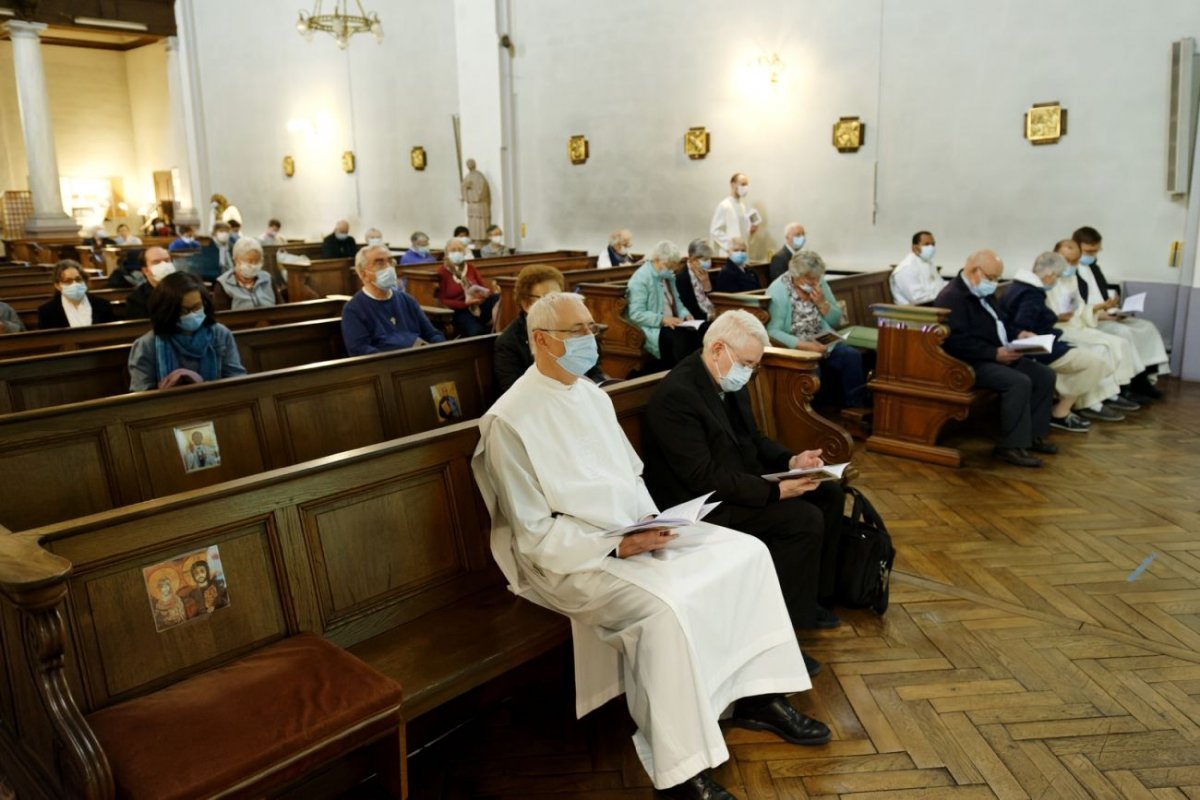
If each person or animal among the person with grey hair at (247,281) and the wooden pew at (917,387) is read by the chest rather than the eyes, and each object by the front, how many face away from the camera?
0

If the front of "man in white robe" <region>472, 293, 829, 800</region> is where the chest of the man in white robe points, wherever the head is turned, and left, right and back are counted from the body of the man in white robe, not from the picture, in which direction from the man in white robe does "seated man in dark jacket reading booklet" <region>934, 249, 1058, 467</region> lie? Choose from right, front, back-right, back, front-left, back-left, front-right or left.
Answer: left

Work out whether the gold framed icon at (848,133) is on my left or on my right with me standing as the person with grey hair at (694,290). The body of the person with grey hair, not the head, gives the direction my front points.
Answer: on my left

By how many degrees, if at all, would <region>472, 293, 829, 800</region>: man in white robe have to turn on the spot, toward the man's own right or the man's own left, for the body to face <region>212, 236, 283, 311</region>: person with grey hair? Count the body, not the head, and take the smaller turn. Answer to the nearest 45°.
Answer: approximately 180°

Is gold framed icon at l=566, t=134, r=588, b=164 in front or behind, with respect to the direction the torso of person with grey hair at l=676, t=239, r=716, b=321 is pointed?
behind

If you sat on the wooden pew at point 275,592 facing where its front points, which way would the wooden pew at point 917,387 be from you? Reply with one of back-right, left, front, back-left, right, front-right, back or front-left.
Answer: left

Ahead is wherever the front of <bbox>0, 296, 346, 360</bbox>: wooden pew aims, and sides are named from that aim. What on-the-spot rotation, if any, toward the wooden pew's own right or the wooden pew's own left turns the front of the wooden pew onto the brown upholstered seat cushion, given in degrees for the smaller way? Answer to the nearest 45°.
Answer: approximately 45° to the wooden pew's own right

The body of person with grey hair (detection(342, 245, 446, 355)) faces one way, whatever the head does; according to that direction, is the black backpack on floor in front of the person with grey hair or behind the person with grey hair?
in front

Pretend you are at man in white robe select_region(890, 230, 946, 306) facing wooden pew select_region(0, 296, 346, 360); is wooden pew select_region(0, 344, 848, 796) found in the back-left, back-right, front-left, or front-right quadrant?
front-left

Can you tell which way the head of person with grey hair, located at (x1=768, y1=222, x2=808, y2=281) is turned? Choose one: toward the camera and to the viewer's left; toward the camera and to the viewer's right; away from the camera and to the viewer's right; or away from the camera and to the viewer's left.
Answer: toward the camera and to the viewer's right

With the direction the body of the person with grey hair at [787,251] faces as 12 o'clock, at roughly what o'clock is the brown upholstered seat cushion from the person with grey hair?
The brown upholstered seat cushion is roughly at 2 o'clock from the person with grey hair.

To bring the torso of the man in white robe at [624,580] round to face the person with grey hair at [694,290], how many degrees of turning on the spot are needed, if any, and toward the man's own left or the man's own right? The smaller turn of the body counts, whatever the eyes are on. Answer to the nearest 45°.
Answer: approximately 135° to the man's own left

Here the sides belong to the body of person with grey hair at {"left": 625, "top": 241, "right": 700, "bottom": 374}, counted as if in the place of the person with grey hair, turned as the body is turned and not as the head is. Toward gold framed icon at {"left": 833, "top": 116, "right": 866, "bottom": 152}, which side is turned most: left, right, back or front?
left

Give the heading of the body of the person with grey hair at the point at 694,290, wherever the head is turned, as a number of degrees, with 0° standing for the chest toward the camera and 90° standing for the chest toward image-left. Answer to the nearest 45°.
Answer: approximately 315°

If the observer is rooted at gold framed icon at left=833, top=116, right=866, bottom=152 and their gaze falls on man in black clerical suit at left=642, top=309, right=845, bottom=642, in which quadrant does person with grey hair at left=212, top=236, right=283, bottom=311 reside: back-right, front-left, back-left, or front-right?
front-right

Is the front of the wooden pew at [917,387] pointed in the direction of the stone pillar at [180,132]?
no

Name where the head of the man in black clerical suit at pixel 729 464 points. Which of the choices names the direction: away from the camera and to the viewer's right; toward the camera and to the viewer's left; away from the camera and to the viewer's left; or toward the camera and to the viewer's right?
toward the camera and to the viewer's right

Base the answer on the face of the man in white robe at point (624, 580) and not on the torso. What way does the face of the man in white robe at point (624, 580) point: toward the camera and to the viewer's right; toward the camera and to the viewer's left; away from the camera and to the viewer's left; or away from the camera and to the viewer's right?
toward the camera and to the viewer's right
